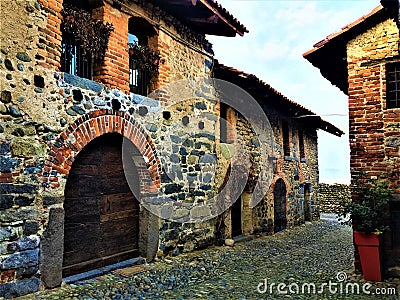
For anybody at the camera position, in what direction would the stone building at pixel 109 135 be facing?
facing the viewer and to the right of the viewer

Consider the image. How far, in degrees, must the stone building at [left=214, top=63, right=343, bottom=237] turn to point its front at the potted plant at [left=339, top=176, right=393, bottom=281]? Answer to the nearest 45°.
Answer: approximately 45° to its right

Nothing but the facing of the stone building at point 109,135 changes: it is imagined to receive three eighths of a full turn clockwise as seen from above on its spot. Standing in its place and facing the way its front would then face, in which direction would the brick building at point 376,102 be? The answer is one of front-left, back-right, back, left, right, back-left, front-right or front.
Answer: back

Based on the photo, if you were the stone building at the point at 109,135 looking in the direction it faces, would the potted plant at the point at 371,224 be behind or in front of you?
in front

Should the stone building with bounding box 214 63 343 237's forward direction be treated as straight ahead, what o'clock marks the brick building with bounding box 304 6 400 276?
the brick building with bounding box 304 6 400 276 is roughly at 1 o'clock from the stone building with bounding box 214 63 343 237.
